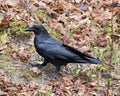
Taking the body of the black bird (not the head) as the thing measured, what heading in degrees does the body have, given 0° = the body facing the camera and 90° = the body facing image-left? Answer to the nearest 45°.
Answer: approximately 90°
